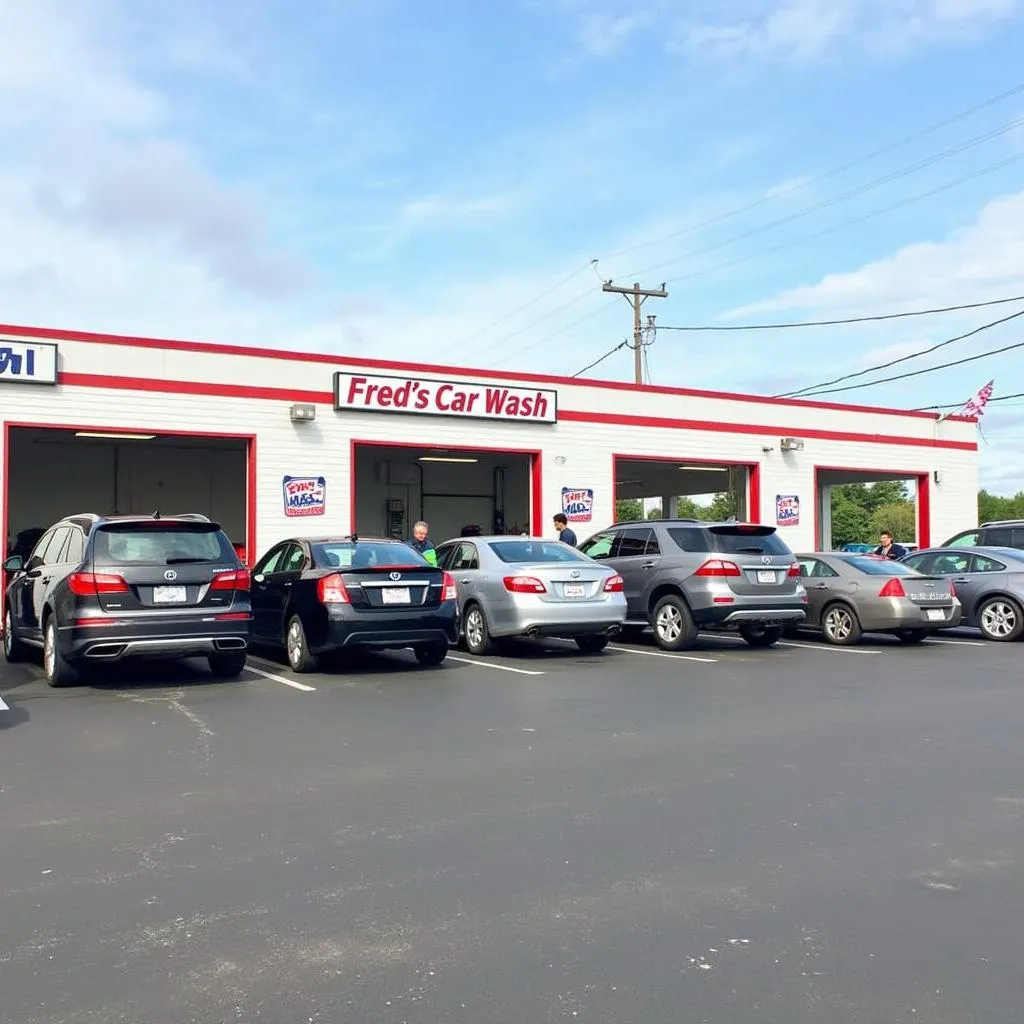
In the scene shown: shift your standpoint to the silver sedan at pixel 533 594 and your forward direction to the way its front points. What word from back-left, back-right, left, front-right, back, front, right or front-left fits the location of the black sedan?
left

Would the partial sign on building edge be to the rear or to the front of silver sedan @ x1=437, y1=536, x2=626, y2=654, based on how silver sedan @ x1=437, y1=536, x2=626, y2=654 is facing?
to the front

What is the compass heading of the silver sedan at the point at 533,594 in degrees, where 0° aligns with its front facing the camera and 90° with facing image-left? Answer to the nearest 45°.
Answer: approximately 135°

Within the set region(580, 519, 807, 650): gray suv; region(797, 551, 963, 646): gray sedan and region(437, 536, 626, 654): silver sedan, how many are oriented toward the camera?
0

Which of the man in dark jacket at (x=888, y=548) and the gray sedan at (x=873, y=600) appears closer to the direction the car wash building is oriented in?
the gray sedan

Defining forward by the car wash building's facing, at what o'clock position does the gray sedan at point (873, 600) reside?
The gray sedan is roughly at 12 o'clock from the car wash building.

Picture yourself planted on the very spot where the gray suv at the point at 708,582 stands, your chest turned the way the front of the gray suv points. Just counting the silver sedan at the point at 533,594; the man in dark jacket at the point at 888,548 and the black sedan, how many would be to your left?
2

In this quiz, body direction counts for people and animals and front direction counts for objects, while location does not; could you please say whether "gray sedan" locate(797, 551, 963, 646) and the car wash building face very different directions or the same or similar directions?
very different directions

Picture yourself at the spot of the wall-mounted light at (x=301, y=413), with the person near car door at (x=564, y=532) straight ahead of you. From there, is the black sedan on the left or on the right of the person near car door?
right

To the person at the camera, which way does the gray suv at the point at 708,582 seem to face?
facing away from the viewer and to the left of the viewer

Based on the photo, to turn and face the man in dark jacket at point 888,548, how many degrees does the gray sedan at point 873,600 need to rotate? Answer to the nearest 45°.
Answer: approximately 45° to its right

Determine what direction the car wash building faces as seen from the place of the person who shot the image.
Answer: facing the viewer and to the right of the viewer

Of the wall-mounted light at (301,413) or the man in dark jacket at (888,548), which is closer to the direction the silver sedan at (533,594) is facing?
the wall-mounted light

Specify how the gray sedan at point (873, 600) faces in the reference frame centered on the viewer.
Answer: facing away from the viewer and to the left of the viewer
